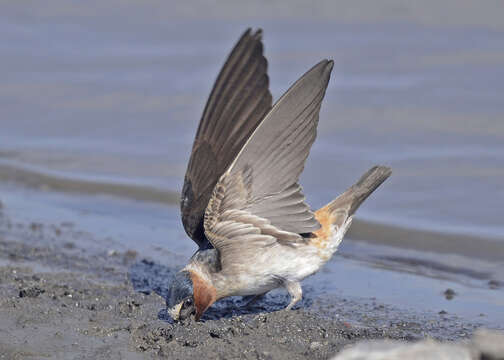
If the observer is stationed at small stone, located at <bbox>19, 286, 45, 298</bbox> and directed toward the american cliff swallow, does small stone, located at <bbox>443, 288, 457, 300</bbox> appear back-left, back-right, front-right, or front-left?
front-left

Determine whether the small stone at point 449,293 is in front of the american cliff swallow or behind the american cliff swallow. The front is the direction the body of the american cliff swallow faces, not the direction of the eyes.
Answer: behind

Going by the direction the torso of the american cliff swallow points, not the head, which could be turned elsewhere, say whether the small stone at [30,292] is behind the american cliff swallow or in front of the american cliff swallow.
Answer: in front

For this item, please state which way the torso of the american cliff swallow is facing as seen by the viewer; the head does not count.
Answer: to the viewer's left
